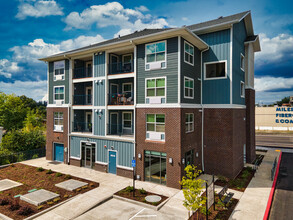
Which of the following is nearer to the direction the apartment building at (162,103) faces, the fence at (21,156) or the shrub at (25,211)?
the shrub

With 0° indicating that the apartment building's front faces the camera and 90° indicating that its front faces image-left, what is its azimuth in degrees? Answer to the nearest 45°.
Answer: approximately 45°

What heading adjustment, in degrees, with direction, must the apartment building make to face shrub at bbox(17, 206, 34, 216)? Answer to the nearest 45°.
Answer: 0° — it already faces it
